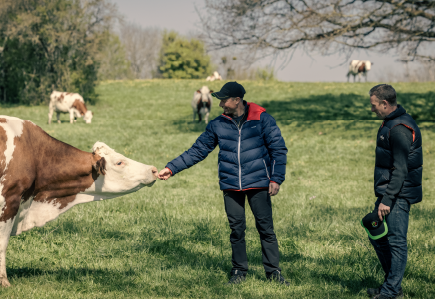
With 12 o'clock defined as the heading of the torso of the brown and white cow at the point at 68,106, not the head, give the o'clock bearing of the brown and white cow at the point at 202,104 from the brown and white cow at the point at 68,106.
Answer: the brown and white cow at the point at 202,104 is roughly at 1 o'clock from the brown and white cow at the point at 68,106.

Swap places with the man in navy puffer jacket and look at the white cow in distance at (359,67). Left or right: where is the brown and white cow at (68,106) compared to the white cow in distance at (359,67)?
left

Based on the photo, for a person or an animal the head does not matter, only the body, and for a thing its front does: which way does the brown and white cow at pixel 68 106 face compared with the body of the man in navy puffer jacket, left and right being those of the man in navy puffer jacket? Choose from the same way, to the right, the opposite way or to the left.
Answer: to the left

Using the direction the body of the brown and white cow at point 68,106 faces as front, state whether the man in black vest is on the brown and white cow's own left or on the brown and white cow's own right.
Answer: on the brown and white cow's own right

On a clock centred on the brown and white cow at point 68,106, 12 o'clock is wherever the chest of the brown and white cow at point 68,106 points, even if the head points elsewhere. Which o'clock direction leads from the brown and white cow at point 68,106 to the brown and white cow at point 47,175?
the brown and white cow at point 47,175 is roughly at 3 o'clock from the brown and white cow at point 68,106.

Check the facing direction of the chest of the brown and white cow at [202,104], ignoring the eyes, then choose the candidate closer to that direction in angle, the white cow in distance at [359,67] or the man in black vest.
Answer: the man in black vest

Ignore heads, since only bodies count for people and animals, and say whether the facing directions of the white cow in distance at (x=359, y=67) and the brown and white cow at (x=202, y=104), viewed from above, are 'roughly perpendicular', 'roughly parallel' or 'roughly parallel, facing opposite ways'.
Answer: roughly perpendicular

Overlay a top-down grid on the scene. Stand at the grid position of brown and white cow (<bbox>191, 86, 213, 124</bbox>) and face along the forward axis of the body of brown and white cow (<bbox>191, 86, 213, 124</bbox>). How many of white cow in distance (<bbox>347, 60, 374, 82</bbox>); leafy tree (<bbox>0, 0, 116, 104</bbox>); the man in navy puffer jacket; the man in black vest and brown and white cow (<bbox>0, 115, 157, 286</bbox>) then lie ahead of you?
3

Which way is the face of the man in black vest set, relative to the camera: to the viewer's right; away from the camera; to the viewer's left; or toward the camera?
to the viewer's left

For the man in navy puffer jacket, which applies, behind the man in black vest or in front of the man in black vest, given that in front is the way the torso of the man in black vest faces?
in front

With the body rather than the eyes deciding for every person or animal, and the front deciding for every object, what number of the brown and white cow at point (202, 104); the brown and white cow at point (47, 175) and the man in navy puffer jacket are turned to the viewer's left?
0

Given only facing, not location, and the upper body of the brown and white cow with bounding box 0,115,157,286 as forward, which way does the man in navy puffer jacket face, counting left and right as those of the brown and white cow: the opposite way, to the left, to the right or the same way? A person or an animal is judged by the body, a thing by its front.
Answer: to the right

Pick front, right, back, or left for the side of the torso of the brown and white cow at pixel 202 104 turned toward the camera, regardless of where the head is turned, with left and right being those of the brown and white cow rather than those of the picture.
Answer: front

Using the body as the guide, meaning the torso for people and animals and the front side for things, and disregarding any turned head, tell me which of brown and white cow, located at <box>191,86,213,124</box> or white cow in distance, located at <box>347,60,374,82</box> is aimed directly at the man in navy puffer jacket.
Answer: the brown and white cow

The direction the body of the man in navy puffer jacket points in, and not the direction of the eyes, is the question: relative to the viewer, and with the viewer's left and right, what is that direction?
facing the viewer

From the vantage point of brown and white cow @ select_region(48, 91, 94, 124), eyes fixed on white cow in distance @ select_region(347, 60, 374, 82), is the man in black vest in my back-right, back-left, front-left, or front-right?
back-right

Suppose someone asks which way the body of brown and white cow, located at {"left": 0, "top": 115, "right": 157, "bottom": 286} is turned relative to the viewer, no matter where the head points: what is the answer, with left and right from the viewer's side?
facing to the right of the viewer
